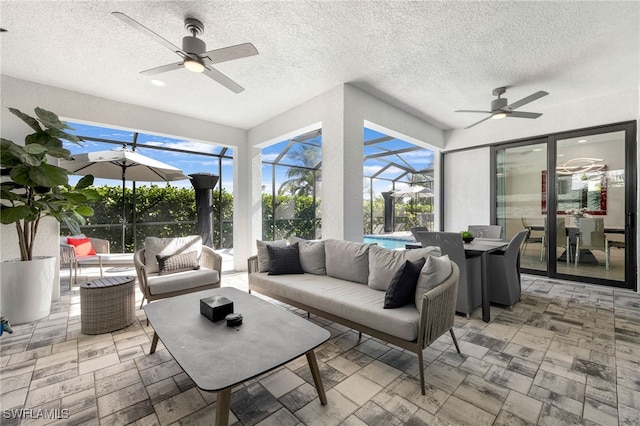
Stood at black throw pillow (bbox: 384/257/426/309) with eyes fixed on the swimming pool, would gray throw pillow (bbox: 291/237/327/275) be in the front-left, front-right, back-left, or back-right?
front-left

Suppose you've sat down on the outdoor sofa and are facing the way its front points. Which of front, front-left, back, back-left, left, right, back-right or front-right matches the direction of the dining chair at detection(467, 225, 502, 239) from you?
back

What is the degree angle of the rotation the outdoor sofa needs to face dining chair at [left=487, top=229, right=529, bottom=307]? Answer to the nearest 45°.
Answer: approximately 180°

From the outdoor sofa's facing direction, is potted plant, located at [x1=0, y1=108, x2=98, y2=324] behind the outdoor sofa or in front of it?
in front

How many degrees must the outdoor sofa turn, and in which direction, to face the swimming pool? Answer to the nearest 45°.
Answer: approximately 135° to its right

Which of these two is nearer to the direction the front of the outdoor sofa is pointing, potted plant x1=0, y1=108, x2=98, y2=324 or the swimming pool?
the potted plant

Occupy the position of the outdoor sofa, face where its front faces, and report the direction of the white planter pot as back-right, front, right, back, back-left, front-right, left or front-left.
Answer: front-right

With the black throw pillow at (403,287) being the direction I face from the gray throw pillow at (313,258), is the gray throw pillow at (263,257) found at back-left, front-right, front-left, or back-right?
back-right

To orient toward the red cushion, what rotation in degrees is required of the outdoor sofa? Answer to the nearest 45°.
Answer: approximately 45° to its right

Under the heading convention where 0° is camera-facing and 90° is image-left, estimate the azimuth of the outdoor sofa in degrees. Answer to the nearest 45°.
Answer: approximately 45°

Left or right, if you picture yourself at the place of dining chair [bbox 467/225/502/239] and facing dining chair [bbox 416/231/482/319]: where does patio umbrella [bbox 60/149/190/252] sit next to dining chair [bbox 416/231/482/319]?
right

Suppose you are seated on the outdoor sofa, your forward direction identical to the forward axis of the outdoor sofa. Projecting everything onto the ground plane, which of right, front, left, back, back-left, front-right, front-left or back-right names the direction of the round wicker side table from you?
front-right

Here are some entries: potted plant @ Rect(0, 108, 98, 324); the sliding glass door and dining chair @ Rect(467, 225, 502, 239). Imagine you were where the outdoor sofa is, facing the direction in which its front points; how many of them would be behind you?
2

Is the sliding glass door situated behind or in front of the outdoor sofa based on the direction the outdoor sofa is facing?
behind
